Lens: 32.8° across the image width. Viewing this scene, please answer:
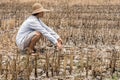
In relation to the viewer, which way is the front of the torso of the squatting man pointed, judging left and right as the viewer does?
facing to the right of the viewer
